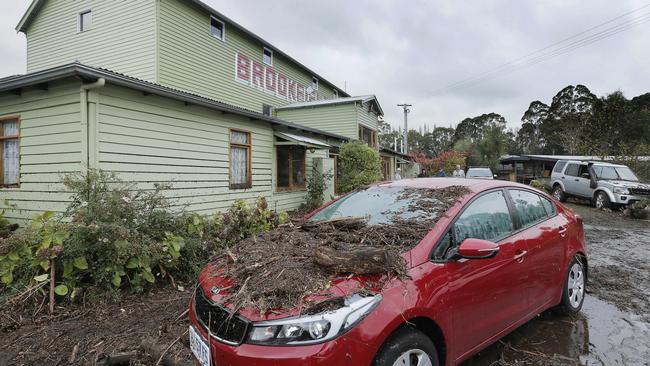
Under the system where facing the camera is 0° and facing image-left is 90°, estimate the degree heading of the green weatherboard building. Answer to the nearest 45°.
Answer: approximately 315°

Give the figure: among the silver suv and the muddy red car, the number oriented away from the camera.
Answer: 0

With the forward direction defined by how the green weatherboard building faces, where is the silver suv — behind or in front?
in front

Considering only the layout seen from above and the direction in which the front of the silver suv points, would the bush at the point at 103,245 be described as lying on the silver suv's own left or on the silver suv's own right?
on the silver suv's own right

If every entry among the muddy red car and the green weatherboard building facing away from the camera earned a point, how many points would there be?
0

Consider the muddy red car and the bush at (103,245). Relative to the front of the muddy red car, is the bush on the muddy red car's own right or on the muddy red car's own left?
on the muddy red car's own right

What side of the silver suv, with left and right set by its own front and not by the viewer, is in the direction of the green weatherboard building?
right

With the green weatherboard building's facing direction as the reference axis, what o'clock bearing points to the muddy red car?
The muddy red car is roughly at 1 o'clock from the green weatherboard building.

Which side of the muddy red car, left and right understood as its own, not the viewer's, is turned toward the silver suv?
back

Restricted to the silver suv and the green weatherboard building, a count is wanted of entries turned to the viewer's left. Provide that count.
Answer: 0

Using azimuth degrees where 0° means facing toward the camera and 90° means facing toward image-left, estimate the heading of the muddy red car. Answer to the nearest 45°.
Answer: approximately 45°
